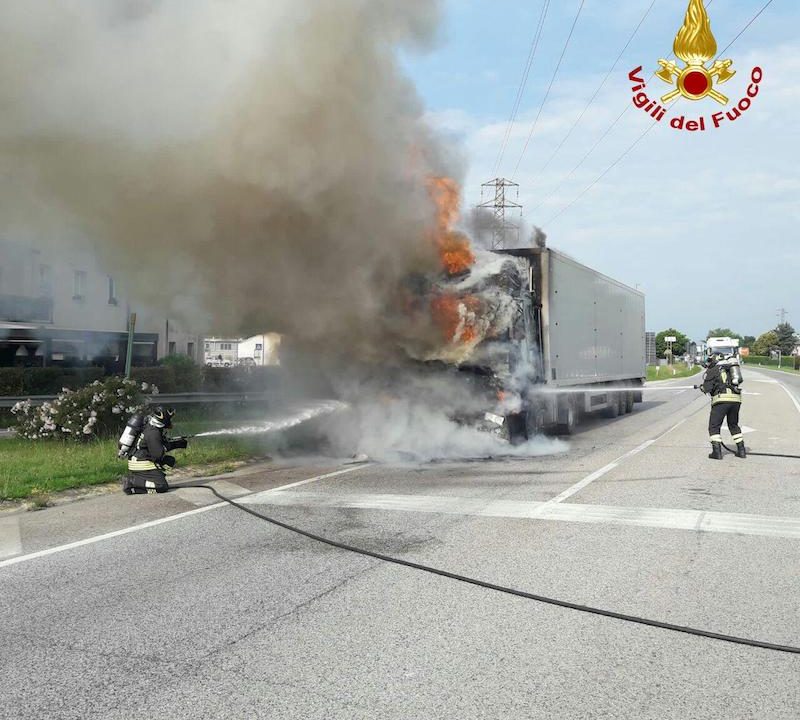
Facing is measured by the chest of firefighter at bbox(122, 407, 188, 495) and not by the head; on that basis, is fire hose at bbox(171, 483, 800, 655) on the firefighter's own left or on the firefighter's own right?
on the firefighter's own right

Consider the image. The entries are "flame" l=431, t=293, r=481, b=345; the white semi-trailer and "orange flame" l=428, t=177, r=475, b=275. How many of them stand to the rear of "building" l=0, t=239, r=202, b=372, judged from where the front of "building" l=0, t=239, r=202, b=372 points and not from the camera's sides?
0

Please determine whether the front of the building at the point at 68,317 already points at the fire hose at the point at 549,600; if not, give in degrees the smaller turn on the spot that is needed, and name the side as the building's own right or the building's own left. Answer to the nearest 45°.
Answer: approximately 45° to the building's own right

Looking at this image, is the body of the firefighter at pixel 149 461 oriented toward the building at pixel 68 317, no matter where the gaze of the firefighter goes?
no

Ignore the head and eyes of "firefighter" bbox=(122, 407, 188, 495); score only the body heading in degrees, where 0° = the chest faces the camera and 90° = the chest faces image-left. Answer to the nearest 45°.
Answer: approximately 270°

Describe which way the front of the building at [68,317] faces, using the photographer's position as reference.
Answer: facing the viewer and to the right of the viewer

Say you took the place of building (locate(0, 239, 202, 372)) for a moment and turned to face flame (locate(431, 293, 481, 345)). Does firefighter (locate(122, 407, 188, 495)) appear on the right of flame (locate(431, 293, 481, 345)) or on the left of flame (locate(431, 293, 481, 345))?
right

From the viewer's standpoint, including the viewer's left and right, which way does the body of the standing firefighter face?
facing away from the viewer and to the left of the viewer

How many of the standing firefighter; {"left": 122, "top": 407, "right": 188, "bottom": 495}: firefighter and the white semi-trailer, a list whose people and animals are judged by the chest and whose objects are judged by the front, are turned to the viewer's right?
1

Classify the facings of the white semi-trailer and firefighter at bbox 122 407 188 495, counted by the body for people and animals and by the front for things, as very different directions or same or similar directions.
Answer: very different directions

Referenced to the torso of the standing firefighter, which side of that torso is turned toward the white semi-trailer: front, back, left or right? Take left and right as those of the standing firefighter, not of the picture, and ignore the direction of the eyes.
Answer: front

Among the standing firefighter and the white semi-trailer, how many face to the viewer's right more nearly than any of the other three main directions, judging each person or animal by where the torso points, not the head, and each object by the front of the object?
0

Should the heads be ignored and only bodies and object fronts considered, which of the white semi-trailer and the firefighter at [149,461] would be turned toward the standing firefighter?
the firefighter

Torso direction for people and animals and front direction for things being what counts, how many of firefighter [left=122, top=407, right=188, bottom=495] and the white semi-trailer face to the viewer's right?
1

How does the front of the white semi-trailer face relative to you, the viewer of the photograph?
facing the viewer and to the left of the viewer
